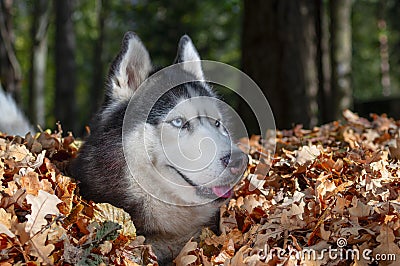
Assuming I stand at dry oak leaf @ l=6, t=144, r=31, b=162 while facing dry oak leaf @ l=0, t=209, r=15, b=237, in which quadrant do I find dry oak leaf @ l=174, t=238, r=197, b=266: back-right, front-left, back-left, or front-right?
front-left

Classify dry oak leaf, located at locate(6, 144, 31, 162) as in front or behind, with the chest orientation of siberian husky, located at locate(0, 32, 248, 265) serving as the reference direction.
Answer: behind

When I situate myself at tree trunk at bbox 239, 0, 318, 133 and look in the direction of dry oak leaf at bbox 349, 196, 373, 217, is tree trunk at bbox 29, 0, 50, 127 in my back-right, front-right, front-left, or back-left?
back-right

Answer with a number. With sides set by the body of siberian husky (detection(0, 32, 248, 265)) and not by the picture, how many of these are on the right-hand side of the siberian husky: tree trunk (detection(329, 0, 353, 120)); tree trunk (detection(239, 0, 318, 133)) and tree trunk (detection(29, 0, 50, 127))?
0

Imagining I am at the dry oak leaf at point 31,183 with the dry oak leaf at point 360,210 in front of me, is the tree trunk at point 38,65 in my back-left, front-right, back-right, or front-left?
back-left

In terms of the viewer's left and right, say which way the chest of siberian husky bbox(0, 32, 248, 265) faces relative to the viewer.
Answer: facing the viewer and to the right of the viewer

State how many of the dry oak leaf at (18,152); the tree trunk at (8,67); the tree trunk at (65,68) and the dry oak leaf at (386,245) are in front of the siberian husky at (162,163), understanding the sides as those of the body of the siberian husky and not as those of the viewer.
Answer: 1

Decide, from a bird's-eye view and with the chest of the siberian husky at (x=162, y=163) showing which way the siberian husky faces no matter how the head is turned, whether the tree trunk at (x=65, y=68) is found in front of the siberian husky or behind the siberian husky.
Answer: behind

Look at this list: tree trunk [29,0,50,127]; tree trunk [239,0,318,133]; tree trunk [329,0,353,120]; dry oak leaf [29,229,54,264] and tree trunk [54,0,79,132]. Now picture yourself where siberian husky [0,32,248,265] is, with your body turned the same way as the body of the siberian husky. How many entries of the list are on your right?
1

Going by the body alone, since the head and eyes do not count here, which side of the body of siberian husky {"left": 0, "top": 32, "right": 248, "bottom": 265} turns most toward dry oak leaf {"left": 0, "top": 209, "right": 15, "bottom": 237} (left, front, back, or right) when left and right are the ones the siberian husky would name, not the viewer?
right

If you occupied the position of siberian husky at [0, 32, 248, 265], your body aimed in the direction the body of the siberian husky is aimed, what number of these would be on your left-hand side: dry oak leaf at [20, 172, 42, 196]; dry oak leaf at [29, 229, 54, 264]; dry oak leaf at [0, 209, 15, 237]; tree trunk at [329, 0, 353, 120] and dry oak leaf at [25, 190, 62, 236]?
1

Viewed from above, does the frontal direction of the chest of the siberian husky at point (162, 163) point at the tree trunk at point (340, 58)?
no

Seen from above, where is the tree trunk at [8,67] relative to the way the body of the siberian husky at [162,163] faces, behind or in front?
behind

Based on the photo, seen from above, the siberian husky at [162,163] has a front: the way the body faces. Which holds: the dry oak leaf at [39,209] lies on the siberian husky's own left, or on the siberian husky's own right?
on the siberian husky's own right

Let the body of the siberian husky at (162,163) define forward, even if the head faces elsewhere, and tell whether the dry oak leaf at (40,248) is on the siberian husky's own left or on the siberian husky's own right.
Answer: on the siberian husky's own right

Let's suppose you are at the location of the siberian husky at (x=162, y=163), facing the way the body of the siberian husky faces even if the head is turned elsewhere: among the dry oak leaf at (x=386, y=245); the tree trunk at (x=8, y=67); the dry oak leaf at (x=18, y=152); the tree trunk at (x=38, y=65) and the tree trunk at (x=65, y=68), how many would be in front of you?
1

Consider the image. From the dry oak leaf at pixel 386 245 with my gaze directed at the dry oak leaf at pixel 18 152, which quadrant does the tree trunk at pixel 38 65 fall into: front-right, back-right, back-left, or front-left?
front-right
